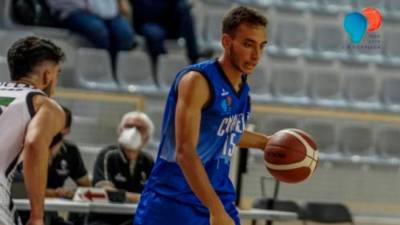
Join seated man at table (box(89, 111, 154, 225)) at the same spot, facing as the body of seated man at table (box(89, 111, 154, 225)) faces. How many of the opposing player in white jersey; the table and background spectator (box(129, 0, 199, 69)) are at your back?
1

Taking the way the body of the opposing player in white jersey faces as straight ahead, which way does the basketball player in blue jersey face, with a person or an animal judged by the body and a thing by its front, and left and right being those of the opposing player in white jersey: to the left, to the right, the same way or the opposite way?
to the right

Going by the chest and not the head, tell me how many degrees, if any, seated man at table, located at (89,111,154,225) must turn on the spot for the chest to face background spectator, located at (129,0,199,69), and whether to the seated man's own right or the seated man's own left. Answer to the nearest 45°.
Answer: approximately 180°

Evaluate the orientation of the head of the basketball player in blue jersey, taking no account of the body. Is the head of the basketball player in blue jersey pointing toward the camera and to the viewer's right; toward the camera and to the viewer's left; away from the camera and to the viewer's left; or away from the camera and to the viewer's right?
toward the camera and to the viewer's right

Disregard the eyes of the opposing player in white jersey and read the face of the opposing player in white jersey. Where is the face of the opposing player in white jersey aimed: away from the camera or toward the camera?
away from the camera

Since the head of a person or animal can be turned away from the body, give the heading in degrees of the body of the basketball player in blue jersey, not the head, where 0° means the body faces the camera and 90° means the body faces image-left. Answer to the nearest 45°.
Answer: approximately 315°

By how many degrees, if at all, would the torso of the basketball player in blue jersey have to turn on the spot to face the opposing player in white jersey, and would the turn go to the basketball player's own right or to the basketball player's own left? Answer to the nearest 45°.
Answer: approximately 135° to the basketball player's own right

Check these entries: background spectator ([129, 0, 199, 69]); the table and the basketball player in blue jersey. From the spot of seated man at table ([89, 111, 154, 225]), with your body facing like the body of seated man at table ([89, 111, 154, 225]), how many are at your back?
1

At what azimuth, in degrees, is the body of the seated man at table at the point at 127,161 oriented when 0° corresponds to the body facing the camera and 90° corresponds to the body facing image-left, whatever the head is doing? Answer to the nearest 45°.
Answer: approximately 0°

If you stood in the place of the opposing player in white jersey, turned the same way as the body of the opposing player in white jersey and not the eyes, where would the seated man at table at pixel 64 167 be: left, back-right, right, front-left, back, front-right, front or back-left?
front-left

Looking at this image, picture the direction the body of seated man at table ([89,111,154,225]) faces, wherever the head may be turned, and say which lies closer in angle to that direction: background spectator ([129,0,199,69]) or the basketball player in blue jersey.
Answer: the basketball player in blue jersey

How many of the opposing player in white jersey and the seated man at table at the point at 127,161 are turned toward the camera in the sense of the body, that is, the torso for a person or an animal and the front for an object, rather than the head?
1
